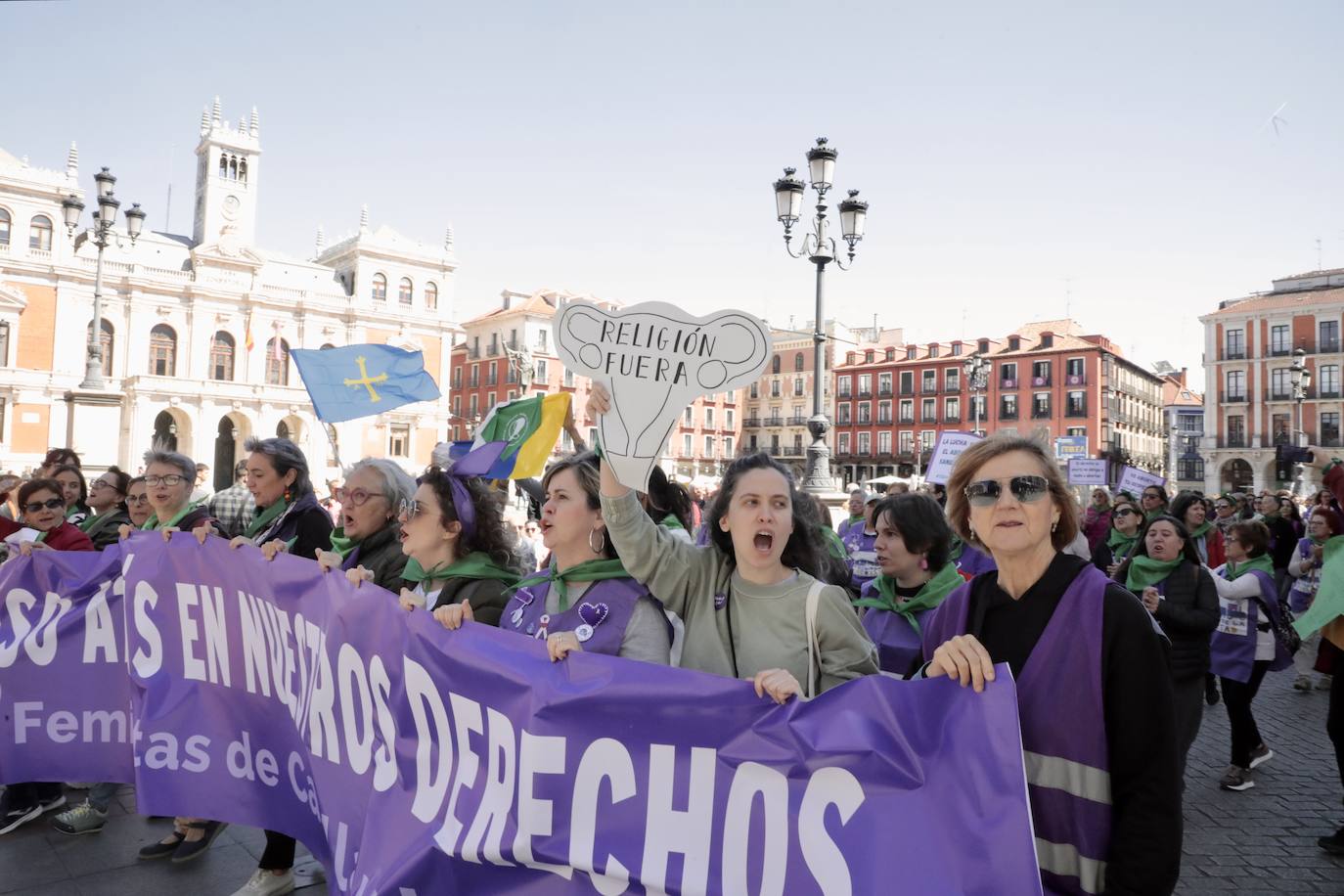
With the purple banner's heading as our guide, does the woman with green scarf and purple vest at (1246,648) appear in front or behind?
behind

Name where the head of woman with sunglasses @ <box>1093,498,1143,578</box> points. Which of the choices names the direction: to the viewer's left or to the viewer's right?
to the viewer's left

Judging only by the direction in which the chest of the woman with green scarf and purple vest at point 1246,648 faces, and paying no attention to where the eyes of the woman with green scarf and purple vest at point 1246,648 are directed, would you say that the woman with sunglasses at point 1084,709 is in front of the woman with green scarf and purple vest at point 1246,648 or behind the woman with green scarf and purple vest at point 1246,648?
in front

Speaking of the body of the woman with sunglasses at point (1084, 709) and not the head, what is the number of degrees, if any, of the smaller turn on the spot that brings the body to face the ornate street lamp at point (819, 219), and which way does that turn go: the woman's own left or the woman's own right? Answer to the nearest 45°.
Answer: approximately 135° to the woman's own right

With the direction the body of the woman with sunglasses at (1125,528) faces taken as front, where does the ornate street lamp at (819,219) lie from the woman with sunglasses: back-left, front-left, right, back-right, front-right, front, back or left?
right

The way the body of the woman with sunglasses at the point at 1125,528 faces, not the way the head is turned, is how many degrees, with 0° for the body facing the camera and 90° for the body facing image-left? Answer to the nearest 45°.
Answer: approximately 45°

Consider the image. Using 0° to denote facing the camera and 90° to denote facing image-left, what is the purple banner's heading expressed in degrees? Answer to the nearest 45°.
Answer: approximately 45°

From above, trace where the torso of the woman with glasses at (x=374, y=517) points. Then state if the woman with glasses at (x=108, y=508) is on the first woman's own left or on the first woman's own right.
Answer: on the first woman's own right

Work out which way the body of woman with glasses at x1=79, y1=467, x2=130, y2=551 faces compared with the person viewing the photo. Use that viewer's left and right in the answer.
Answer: facing the viewer and to the left of the viewer

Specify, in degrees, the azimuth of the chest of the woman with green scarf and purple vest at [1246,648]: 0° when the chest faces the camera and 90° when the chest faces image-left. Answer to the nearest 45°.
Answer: approximately 45°
